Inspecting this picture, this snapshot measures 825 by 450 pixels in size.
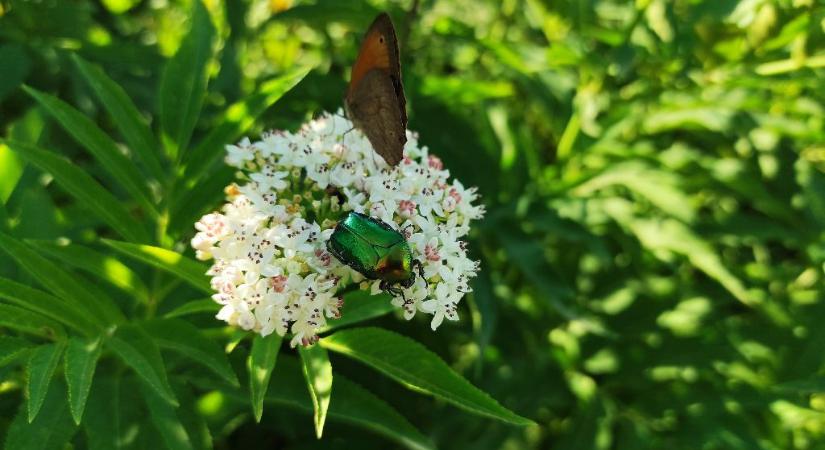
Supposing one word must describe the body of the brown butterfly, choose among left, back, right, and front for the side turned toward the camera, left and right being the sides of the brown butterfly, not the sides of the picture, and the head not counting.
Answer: left

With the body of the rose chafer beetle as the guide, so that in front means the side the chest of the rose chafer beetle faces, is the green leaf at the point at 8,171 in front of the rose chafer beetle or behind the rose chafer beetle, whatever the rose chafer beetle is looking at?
behind

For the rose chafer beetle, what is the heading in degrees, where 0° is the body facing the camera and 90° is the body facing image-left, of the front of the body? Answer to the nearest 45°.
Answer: approximately 315°

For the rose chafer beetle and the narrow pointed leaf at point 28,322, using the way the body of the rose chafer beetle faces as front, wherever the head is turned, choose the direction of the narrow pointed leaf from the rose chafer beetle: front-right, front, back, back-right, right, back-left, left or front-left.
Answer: back-right
